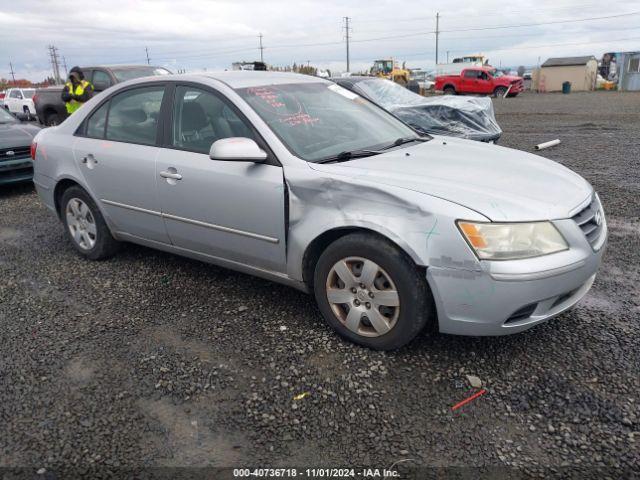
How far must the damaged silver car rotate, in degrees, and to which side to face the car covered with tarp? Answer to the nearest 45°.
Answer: approximately 135° to its left

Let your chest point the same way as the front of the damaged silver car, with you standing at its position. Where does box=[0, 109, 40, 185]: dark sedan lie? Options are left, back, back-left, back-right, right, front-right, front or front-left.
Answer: back

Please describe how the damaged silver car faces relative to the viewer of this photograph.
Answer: facing the viewer and to the right of the viewer

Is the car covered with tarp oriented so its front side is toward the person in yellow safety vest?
no

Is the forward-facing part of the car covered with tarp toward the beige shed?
no

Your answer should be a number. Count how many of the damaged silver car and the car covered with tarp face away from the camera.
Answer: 0

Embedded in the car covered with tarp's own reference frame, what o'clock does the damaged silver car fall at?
The damaged silver car is roughly at 2 o'clock from the car covered with tarp.

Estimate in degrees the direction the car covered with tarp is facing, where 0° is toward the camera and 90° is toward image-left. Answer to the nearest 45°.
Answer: approximately 315°

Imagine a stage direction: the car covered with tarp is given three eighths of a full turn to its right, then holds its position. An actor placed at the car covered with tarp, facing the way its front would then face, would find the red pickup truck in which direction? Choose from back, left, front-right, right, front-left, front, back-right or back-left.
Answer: right

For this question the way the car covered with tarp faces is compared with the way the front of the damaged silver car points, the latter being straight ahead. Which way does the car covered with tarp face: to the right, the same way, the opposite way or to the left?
the same way

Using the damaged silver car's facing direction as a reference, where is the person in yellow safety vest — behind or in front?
behind

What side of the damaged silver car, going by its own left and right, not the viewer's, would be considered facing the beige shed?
left

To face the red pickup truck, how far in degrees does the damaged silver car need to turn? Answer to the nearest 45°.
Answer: approximately 135° to its left

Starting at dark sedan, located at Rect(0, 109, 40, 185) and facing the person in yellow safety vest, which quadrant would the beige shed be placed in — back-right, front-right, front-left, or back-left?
front-right
